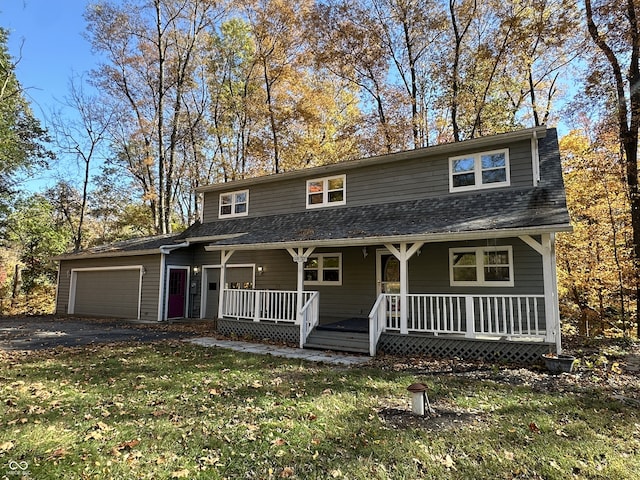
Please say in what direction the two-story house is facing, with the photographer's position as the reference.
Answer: facing the viewer and to the left of the viewer
